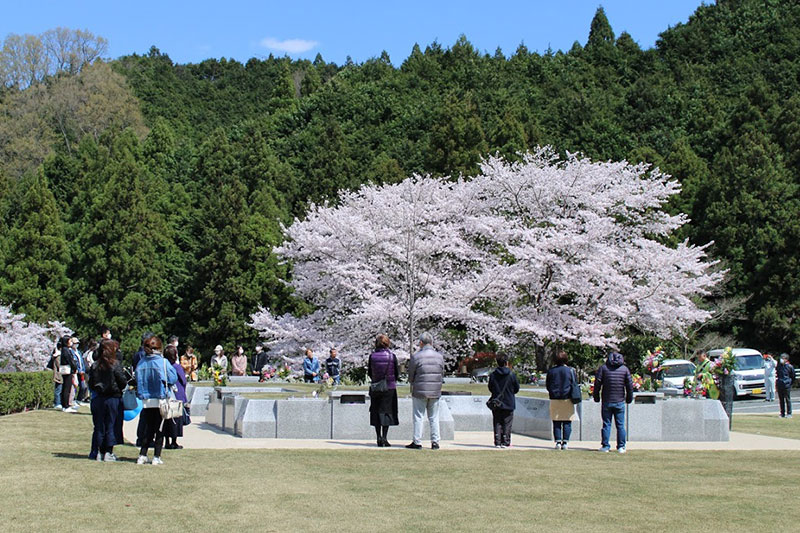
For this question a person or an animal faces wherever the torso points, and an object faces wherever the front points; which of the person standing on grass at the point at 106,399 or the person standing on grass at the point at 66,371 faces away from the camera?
the person standing on grass at the point at 106,399

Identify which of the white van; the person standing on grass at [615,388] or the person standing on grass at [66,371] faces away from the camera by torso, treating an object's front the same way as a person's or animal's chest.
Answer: the person standing on grass at [615,388]

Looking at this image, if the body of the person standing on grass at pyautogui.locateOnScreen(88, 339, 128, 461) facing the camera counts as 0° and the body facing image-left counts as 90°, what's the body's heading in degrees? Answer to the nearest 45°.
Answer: approximately 180°

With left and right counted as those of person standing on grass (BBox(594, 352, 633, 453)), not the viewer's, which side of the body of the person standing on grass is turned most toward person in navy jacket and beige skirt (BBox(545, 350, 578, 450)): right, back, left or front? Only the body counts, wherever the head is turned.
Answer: left

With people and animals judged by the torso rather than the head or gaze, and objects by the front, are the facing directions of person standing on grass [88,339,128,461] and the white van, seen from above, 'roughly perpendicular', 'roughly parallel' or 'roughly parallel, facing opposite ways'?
roughly parallel, facing opposite ways

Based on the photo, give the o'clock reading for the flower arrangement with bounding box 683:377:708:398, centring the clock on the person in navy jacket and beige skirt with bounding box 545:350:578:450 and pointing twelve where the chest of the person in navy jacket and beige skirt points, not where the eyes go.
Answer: The flower arrangement is roughly at 1 o'clock from the person in navy jacket and beige skirt.

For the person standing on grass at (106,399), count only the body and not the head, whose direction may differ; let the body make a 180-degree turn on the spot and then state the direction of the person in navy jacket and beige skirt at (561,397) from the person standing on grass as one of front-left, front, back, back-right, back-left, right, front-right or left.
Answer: left

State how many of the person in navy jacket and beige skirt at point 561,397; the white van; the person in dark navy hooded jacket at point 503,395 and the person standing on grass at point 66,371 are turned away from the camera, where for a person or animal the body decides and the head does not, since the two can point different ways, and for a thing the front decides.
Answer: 2

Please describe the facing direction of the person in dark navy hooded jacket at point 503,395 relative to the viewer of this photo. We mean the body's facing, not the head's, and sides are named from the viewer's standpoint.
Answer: facing away from the viewer

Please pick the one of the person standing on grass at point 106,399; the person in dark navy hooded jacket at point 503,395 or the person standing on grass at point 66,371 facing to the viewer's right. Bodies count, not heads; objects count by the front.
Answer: the person standing on grass at point 66,371

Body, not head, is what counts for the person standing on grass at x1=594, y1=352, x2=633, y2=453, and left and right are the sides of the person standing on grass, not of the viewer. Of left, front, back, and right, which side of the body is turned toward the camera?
back

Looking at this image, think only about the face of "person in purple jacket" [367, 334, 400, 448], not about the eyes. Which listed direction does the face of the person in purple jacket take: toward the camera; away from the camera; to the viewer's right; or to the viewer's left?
away from the camera

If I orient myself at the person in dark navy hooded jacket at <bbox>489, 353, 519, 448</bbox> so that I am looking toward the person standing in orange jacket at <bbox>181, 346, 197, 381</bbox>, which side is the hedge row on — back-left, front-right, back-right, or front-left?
front-left

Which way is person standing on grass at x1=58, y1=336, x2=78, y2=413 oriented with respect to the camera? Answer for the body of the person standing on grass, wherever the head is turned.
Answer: to the viewer's right

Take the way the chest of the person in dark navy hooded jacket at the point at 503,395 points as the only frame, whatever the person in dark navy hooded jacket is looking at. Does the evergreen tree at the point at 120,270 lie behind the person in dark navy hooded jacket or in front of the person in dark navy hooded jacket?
in front

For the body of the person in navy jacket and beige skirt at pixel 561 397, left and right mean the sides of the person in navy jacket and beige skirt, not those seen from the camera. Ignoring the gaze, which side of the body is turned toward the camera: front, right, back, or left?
back
